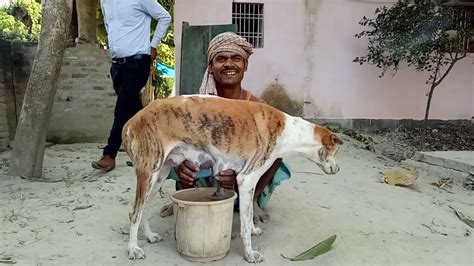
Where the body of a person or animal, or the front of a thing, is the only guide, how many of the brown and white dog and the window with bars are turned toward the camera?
1

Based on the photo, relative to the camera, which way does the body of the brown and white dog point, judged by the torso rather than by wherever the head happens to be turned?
to the viewer's right

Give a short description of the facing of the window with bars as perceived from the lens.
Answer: facing the viewer

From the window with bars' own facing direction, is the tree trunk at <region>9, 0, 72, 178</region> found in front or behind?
in front

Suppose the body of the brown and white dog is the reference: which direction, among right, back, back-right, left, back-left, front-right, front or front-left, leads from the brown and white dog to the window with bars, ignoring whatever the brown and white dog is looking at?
left

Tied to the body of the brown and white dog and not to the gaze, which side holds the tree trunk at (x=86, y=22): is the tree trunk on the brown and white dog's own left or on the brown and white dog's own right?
on the brown and white dog's own left

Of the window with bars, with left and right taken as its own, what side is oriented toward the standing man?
front

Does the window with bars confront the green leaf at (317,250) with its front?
yes

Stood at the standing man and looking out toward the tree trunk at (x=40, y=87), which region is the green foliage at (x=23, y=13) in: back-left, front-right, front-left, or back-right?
front-right

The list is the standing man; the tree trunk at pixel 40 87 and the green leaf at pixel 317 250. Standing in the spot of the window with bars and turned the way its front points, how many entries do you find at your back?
0

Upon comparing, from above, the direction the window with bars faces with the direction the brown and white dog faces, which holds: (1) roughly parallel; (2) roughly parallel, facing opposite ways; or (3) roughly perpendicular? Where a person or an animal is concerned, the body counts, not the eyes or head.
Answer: roughly perpendicular

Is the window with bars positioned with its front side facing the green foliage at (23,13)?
no

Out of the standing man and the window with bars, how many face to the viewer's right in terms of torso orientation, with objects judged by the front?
0

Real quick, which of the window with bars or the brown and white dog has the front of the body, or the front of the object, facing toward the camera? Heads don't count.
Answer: the window with bars
